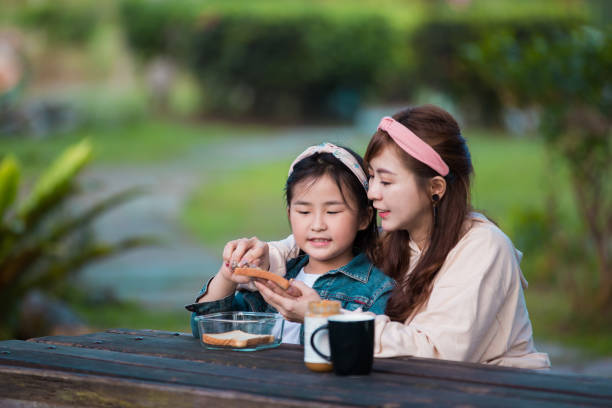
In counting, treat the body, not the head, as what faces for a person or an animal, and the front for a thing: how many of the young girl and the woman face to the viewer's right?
0

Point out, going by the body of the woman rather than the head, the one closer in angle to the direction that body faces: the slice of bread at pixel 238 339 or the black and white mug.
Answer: the slice of bread

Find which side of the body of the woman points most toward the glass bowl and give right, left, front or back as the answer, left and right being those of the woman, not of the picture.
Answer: front

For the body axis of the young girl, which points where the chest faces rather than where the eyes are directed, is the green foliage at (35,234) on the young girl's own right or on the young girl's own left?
on the young girl's own right

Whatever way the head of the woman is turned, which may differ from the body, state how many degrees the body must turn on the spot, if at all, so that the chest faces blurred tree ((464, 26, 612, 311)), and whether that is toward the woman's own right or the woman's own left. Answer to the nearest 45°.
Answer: approximately 90° to the woman's own right

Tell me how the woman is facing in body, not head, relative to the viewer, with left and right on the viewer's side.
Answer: facing to the left of the viewer

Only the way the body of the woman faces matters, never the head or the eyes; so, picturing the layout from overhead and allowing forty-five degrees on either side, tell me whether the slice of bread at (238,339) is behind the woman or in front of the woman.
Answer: in front

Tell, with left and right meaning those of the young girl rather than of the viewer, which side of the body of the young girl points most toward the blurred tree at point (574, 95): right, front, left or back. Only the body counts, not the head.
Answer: back
